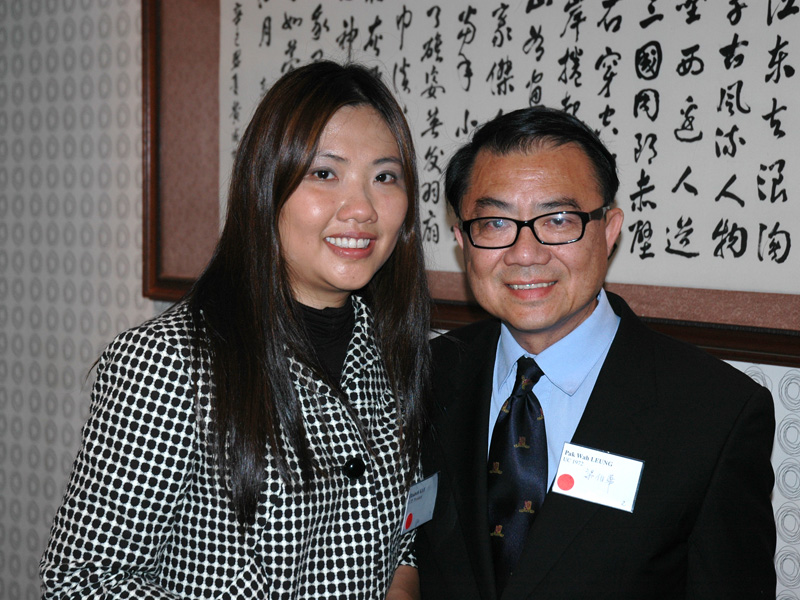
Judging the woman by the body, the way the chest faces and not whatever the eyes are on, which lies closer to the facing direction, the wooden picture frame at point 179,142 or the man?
the man

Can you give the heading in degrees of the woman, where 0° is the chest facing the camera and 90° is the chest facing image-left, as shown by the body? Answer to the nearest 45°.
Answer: approximately 315°

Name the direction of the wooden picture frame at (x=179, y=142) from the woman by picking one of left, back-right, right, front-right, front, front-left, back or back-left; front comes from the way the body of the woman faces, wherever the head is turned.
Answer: back-left
